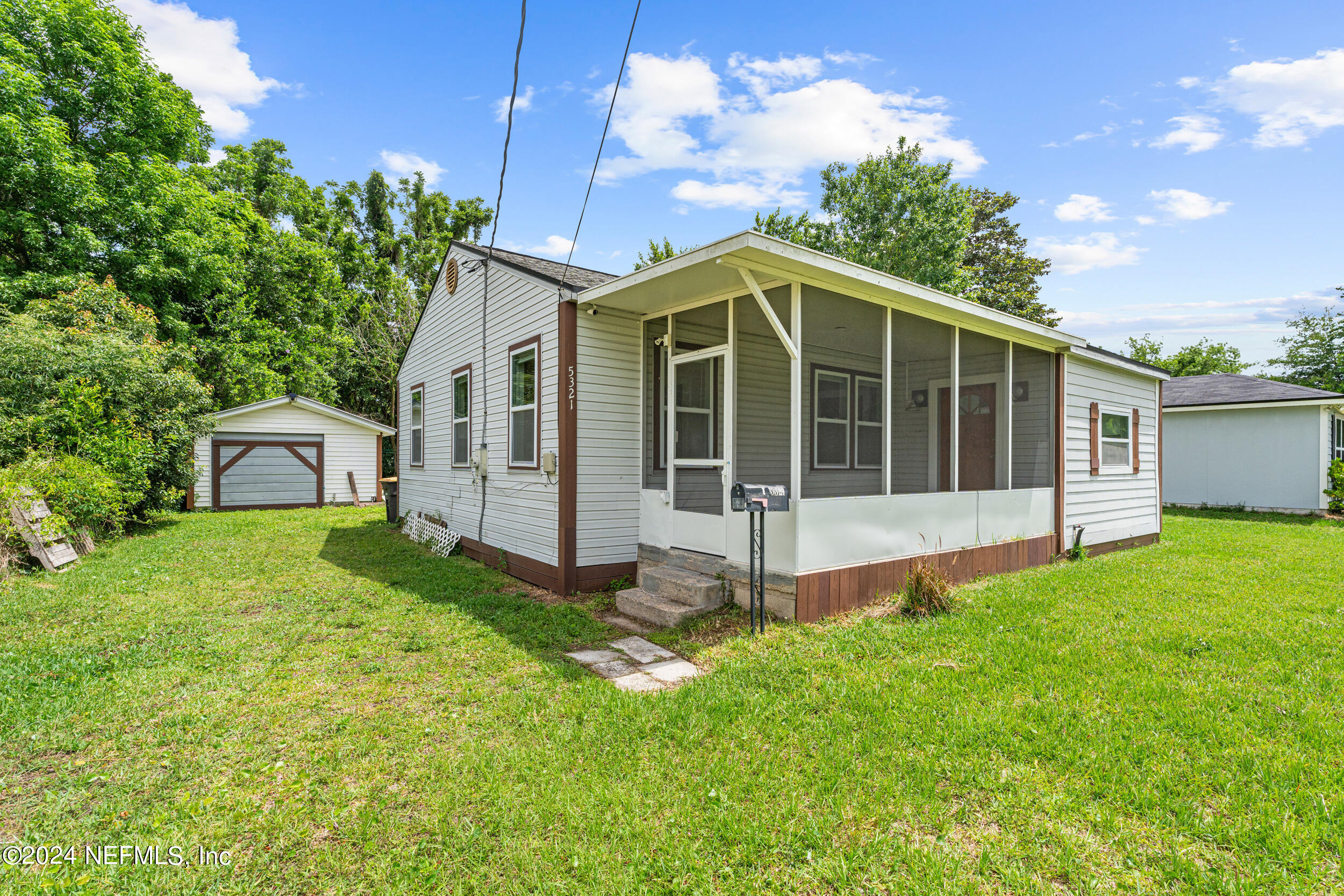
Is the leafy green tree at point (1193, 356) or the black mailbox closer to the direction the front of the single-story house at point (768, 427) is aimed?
the black mailbox

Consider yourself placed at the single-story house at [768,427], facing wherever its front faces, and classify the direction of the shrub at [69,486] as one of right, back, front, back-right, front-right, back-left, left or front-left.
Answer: back-right

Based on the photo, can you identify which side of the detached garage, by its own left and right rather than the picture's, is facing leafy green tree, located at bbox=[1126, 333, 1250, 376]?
left

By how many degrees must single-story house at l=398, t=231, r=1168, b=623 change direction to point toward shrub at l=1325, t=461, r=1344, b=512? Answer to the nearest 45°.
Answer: approximately 90° to its left

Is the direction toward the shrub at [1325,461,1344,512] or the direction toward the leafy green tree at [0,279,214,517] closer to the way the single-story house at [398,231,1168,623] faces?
the shrub

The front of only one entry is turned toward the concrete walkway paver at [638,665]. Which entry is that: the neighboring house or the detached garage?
the detached garage

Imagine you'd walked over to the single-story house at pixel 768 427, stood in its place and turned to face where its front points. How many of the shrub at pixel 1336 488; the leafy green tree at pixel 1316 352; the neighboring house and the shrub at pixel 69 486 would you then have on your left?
3

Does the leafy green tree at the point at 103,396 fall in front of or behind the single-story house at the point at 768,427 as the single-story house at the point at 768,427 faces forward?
behind

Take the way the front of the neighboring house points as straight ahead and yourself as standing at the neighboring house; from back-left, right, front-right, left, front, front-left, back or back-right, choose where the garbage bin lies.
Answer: back-right
